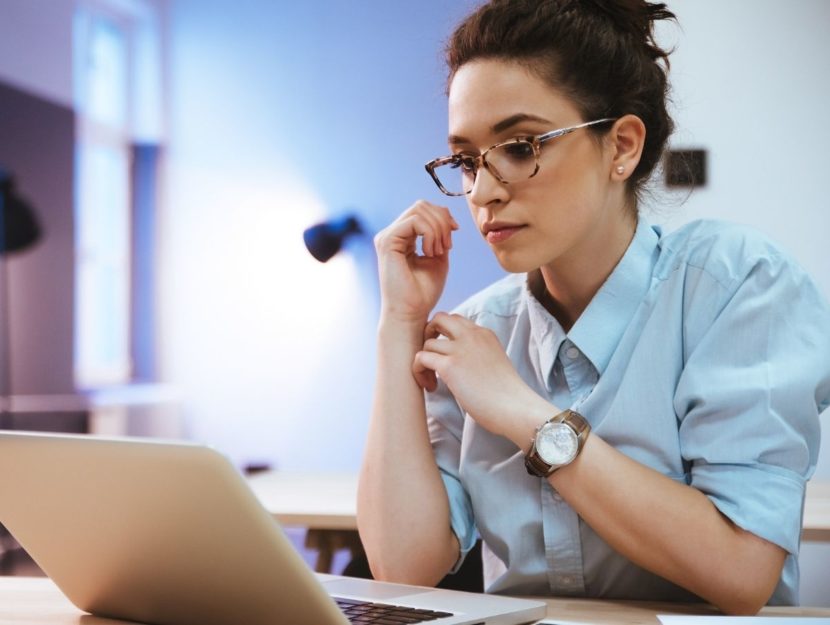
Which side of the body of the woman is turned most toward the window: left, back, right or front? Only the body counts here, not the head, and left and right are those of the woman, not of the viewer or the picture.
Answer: right

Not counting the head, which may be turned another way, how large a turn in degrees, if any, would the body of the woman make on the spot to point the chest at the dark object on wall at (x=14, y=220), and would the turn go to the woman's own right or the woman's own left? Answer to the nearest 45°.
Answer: approximately 90° to the woman's own right

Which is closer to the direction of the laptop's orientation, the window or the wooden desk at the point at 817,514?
the wooden desk

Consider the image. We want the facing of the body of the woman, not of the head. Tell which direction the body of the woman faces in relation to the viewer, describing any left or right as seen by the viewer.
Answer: facing the viewer and to the left of the viewer

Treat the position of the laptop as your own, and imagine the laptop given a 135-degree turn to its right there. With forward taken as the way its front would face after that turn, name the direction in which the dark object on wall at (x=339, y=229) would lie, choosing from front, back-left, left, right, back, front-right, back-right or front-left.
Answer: back

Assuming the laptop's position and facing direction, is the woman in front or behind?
in front

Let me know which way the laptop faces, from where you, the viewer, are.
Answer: facing away from the viewer and to the right of the viewer

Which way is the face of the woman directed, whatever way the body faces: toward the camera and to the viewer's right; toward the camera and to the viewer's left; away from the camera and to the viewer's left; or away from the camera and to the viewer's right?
toward the camera and to the viewer's left

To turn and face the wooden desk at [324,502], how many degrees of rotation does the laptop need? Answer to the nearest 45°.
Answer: approximately 45° to its left

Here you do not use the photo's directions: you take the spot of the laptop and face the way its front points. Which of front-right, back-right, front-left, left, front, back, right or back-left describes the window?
front-left

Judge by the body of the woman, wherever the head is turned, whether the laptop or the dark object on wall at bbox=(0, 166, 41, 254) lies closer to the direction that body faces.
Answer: the laptop

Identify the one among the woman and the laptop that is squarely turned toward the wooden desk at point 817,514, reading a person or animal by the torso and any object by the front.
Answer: the laptop

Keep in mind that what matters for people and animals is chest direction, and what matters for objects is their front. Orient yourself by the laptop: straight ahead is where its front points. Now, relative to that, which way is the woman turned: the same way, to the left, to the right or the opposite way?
the opposite way

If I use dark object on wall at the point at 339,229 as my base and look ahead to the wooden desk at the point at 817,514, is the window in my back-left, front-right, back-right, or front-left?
back-right
